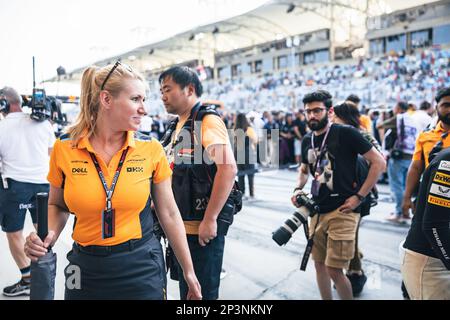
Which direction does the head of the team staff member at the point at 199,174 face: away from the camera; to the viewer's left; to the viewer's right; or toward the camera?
to the viewer's left

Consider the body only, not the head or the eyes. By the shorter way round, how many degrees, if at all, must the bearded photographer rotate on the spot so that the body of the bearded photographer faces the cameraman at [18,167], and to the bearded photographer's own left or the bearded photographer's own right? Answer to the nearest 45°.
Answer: approximately 45° to the bearded photographer's own right

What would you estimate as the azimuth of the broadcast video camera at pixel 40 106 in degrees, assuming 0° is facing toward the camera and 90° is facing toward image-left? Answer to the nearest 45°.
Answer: approximately 180°

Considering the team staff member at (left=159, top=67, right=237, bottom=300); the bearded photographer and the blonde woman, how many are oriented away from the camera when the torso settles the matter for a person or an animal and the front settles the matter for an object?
0

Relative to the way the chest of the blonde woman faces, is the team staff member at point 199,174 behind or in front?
behind

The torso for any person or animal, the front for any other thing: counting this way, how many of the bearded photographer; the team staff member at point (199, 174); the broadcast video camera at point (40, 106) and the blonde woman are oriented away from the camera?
1

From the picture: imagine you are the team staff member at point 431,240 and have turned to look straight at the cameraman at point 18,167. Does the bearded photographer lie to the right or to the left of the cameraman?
right

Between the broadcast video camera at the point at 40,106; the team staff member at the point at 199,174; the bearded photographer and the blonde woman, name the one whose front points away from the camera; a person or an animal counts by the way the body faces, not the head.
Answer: the broadcast video camera

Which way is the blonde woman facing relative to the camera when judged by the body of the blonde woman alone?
toward the camera

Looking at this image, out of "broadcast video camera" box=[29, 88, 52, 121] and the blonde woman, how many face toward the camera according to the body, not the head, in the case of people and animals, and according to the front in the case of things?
1

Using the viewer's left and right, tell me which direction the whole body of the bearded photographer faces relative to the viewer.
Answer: facing the viewer and to the left of the viewer
